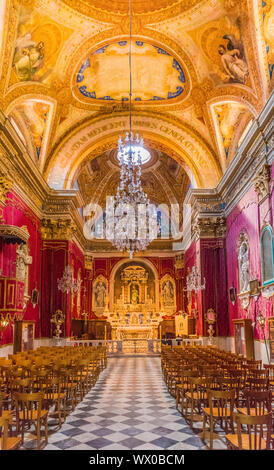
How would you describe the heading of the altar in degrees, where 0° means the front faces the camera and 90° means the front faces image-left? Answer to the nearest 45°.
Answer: approximately 0°

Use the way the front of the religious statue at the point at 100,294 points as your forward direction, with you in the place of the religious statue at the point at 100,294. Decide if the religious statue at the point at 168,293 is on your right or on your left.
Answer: on your left

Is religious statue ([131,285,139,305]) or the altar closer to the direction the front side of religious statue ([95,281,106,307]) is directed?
the altar

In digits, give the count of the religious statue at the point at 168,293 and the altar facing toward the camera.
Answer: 2

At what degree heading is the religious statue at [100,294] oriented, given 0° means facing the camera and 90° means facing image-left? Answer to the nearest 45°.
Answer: approximately 0°

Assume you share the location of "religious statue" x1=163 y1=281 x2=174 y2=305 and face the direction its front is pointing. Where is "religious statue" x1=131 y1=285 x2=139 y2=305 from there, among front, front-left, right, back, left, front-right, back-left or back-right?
right

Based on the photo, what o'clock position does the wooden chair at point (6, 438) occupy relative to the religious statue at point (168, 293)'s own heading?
The wooden chair is roughly at 12 o'clock from the religious statue.
